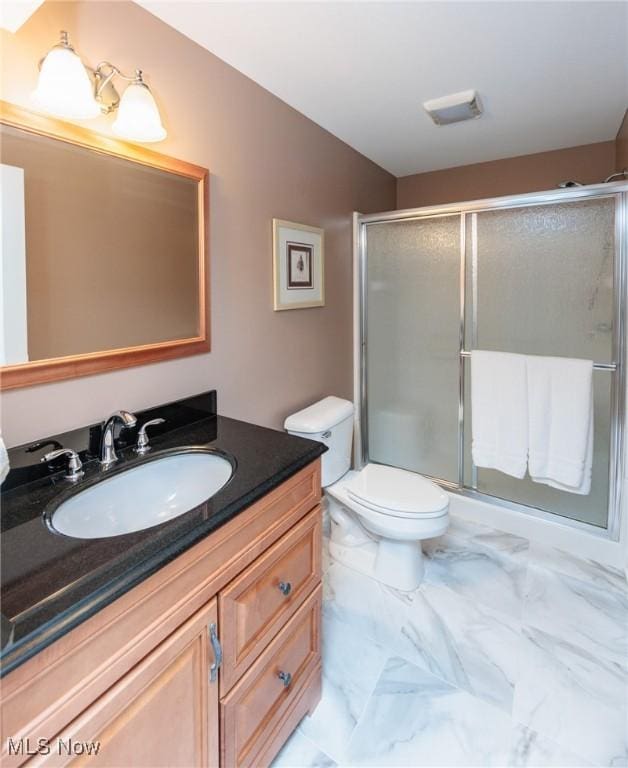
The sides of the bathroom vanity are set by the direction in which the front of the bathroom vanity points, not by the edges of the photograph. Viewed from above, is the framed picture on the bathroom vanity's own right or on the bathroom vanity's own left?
on the bathroom vanity's own left

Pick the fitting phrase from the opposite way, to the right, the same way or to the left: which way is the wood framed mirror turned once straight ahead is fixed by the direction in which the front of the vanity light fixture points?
the same way

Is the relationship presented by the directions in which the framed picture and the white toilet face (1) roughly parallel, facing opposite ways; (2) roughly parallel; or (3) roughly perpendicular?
roughly parallel

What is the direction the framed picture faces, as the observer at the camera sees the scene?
facing the viewer and to the right of the viewer

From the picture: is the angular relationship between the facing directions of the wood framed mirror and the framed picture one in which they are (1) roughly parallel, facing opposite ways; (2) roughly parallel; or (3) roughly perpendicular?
roughly parallel

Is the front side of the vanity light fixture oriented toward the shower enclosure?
no

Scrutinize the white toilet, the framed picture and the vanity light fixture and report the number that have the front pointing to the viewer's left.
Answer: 0

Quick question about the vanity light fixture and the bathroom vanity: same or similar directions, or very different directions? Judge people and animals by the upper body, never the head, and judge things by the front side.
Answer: same or similar directions

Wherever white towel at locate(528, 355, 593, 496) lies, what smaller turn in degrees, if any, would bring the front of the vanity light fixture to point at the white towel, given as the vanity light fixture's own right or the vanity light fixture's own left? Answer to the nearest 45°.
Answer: approximately 45° to the vanity light fixture's own left

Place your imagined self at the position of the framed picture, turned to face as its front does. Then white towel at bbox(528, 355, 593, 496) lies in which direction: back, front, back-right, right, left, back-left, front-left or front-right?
front-left

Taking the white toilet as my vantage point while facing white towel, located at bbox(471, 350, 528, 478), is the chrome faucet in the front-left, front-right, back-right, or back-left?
back-right

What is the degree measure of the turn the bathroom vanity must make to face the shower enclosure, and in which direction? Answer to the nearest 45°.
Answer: approximately 90° to its left

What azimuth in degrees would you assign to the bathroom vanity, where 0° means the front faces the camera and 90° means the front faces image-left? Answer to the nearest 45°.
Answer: approximately 315°

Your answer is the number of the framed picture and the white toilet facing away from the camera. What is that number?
0

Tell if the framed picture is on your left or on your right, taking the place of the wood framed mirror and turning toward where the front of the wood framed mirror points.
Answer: on your left

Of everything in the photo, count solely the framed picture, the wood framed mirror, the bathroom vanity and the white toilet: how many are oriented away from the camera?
0
